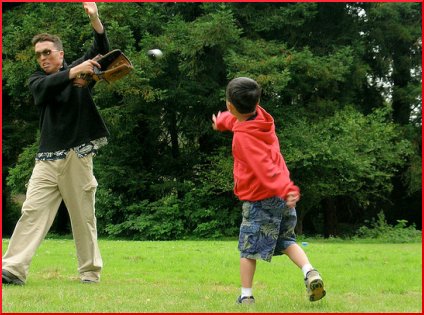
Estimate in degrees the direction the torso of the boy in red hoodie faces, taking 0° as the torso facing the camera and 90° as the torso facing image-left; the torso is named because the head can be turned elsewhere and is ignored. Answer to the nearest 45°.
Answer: approximately 135°

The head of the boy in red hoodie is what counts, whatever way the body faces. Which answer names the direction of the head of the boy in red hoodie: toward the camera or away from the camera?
away from the camera

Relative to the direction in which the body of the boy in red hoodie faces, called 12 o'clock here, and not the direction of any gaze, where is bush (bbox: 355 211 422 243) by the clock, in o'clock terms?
The bush is roughly at 2 o'clock from the boy in red hoodie.

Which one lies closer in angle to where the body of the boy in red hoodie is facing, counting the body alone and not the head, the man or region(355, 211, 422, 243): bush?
the man
